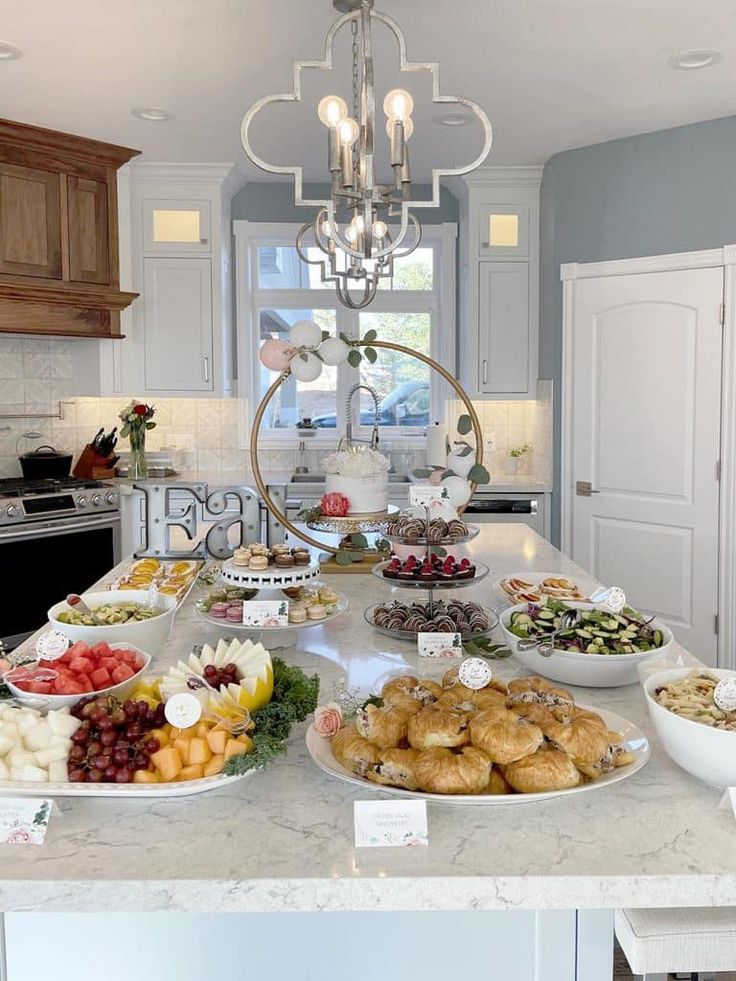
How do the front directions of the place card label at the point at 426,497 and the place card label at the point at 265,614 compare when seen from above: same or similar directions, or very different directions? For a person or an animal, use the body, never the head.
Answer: same or similar directions

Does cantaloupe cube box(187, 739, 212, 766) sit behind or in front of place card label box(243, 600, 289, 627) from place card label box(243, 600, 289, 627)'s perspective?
in front

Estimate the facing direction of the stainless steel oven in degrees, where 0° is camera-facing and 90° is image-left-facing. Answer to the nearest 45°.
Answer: approximately 315°

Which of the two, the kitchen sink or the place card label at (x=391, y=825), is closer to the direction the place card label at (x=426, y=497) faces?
the place card label

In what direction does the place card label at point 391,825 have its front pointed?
toward the camera

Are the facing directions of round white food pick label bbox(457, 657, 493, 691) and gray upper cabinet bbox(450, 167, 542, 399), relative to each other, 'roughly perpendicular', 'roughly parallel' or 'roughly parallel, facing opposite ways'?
roughly parallel

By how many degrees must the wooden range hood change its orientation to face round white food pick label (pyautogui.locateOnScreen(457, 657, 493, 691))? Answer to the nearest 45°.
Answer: approximately 45° to its right

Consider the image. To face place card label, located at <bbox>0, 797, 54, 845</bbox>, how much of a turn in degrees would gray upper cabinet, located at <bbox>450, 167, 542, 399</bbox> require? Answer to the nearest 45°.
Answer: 0° — it already faces it

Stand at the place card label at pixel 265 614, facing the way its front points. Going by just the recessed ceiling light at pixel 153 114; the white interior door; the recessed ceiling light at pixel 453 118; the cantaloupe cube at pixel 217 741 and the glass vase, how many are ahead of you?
1

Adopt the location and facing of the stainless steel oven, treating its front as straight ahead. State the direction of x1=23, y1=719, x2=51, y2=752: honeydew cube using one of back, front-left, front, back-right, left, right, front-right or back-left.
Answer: front-right

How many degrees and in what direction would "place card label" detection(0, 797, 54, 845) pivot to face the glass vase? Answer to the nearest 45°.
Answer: approximately 180°

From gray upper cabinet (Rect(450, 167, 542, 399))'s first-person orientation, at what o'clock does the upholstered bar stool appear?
The upholstered bar stool is roughly at 12 o'clock from the gray upper cabinet.

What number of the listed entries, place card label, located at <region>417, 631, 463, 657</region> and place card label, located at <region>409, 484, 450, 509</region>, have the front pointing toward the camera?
2

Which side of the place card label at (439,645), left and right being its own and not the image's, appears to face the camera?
front
